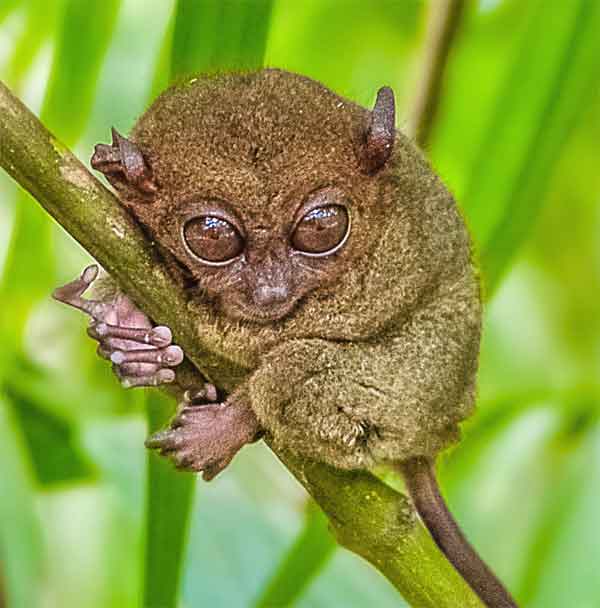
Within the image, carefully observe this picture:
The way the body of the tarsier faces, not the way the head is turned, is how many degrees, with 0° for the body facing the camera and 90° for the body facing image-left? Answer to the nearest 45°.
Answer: approximately 45°

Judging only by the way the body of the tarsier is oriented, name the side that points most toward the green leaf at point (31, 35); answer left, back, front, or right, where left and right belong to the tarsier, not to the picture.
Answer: right

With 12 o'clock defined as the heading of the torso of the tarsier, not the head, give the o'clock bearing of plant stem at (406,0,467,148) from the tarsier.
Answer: The plant stem is roughly at 5 o'clock from the tarsier.

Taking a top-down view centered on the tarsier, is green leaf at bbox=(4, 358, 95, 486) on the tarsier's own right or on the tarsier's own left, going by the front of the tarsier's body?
on the tarsier's own right
